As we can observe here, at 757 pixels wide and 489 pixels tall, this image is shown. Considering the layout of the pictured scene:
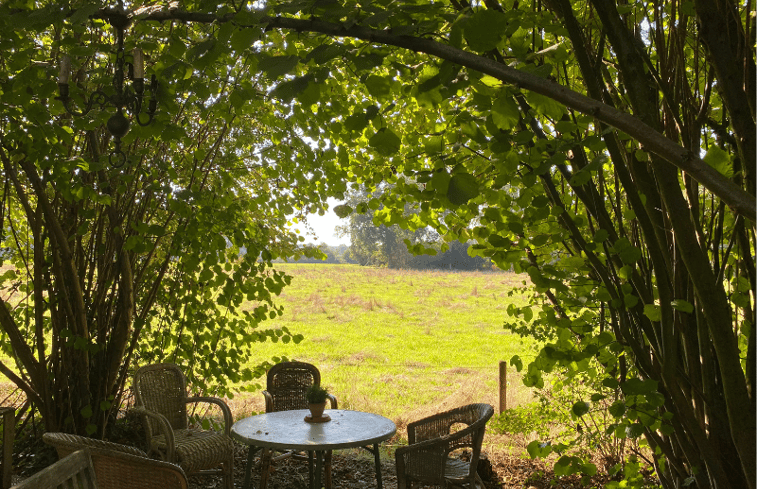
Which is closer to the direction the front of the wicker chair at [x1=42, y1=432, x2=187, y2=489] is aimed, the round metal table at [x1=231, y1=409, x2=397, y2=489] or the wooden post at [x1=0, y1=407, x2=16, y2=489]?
the round metal table

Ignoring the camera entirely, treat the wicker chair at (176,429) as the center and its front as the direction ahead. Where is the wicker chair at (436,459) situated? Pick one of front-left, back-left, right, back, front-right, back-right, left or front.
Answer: front

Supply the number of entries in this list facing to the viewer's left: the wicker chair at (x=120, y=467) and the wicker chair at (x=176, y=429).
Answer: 0

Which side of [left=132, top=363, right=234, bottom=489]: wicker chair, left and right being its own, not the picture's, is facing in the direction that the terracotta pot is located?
front

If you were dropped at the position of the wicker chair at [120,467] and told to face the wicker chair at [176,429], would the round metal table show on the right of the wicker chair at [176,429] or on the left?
right

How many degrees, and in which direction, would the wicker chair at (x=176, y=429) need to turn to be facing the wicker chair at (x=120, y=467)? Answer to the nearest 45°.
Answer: approximately 45° to its right

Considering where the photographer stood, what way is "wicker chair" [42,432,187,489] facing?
facing away from the viewer and to the right of the viewer

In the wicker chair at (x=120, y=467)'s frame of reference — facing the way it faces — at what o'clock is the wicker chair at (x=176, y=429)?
the wicker chair at (x=176, y=429) is roughly at 11 o'clock from the wicker chair at (x=120, y=467).

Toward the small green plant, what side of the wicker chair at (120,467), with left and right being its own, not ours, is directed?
front

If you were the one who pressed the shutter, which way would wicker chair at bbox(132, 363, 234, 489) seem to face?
facing the viewer and to the right of the viewer

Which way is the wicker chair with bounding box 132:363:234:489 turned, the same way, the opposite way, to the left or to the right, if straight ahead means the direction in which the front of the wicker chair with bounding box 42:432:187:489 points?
to the right

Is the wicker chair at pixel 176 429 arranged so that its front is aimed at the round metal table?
yes
